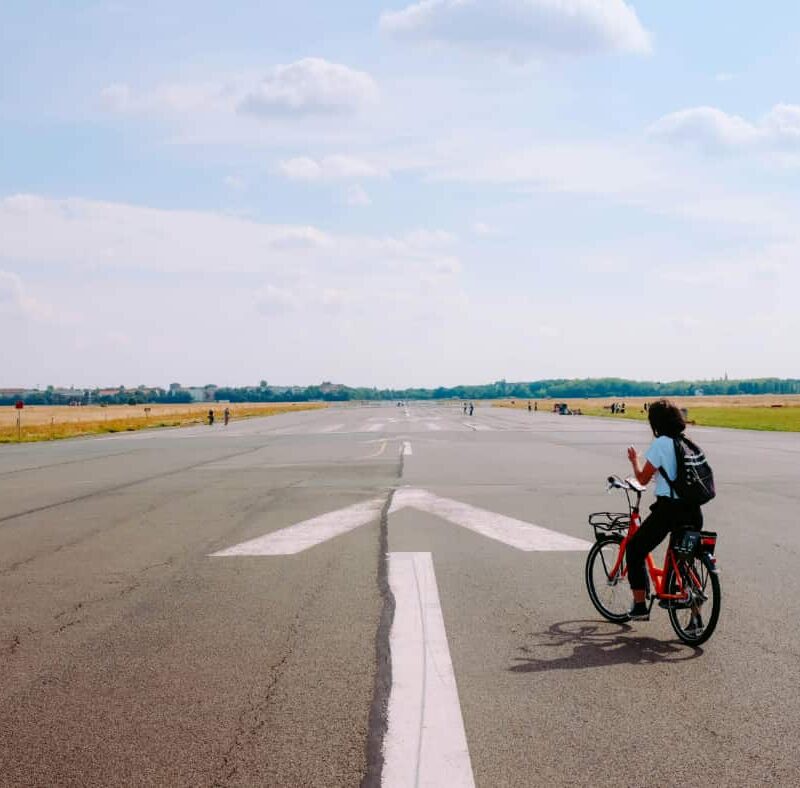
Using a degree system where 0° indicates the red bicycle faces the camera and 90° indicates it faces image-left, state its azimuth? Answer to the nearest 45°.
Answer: approximately 135°
